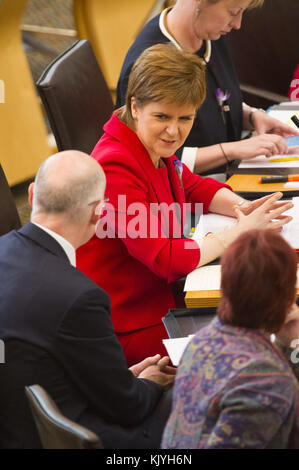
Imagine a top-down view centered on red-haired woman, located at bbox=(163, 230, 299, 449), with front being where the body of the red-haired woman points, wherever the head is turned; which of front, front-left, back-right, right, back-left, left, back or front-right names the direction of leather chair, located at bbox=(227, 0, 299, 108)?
front-left

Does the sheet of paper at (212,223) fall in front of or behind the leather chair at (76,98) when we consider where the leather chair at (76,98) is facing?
in front

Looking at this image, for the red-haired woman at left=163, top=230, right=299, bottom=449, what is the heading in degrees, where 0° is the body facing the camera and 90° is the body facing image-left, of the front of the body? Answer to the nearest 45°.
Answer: approximately 225°

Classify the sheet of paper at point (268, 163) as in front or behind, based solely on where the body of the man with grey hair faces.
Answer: in front

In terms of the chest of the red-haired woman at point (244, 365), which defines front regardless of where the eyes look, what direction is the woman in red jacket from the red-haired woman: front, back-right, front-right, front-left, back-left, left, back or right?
front-left

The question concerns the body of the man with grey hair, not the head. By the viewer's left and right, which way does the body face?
facing away from the viewer and to the right of the viewer

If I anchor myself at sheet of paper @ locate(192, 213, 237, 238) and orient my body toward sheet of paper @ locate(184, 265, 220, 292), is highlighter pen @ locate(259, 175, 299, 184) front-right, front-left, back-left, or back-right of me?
back-left

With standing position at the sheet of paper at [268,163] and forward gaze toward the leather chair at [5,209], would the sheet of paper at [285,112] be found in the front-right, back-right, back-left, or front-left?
back-right

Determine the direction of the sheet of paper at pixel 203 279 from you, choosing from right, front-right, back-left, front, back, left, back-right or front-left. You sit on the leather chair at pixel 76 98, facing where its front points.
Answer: front-right

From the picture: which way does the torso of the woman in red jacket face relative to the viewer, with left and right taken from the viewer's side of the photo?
facing the viewer and to the right of the viewer

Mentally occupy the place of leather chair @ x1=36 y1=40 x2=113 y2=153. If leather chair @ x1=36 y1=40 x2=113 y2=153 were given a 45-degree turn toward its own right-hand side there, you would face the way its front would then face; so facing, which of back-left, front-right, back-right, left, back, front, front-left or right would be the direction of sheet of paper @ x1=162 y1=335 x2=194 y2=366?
front

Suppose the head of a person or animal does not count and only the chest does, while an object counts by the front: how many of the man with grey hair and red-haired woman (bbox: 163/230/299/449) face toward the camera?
0

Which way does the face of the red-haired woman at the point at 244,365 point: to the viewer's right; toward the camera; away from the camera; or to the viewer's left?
away from the camera
